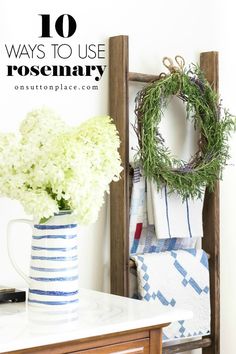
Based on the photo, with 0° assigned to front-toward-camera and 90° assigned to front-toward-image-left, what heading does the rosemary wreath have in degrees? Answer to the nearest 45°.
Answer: approximately 315°

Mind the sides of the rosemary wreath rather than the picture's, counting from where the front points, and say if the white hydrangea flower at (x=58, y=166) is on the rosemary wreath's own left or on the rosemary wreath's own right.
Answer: on the rosemary wreath's own right

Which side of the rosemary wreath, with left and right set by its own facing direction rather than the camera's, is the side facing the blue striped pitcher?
right

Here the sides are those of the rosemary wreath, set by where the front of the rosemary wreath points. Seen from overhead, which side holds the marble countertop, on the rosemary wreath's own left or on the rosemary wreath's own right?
on the rosemary wreath's own right
